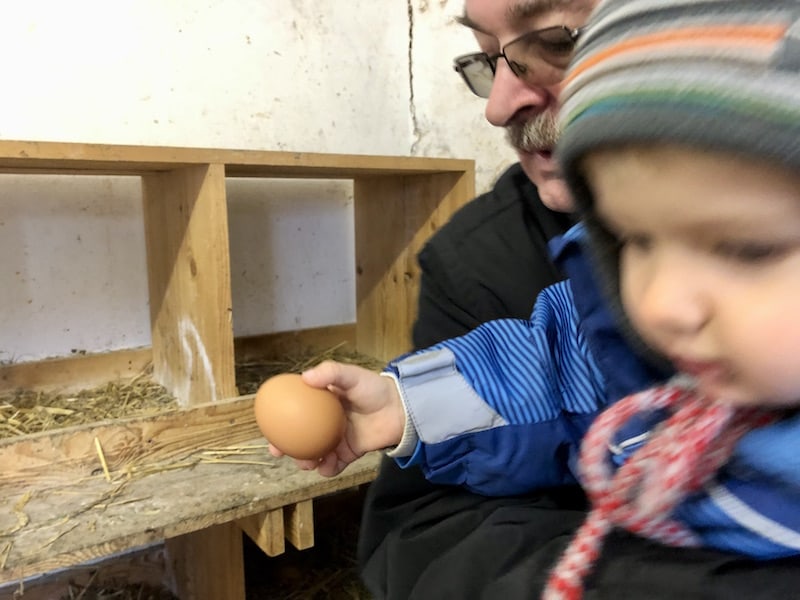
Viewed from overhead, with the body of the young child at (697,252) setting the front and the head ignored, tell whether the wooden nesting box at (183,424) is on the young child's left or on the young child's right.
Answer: on the young child's right

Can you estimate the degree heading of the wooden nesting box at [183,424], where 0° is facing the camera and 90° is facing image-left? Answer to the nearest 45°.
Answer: approximately 315°
